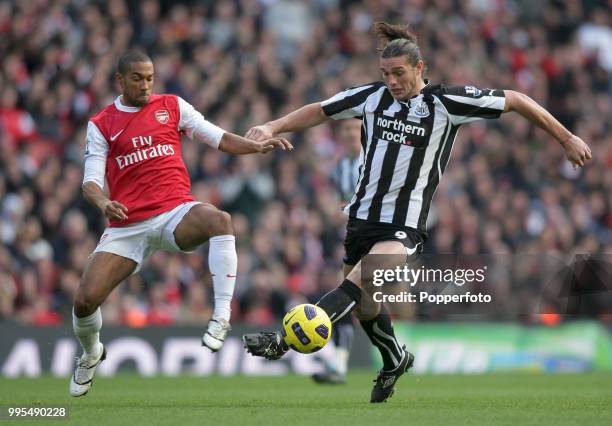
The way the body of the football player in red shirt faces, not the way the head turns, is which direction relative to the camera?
toward the camera

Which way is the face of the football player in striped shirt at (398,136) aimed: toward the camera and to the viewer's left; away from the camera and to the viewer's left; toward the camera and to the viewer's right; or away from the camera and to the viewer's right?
toward the camera and to the viewer's left

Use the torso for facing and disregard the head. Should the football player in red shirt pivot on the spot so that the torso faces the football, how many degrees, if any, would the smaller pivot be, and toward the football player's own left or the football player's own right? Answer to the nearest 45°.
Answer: approximately 45° to the football player's own left

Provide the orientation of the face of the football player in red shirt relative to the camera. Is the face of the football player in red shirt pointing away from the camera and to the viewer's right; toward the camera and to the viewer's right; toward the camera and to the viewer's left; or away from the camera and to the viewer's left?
toward the camera and to the viewer's right

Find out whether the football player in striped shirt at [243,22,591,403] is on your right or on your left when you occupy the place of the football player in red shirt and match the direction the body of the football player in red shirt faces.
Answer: on your left

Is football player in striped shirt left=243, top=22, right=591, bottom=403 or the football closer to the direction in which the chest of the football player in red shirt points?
the football

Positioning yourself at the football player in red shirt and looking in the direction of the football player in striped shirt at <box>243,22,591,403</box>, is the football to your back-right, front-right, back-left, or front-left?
front-right
